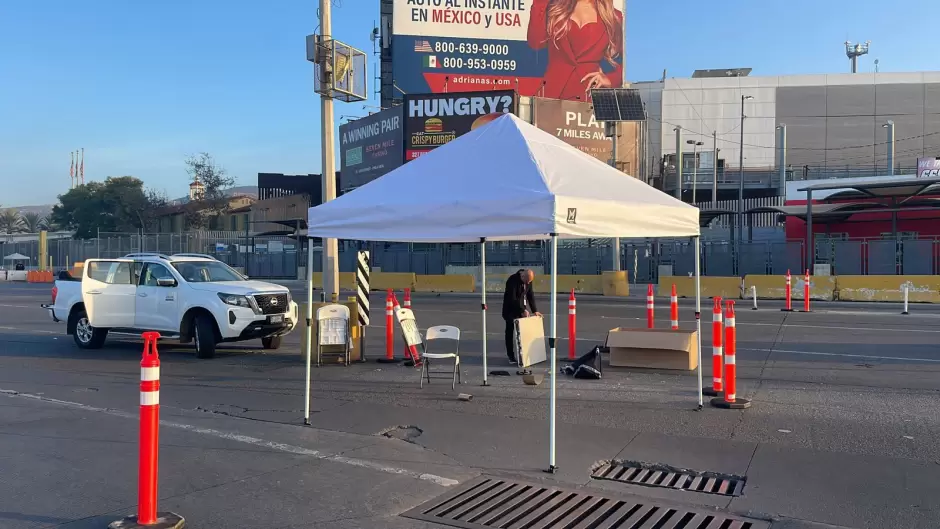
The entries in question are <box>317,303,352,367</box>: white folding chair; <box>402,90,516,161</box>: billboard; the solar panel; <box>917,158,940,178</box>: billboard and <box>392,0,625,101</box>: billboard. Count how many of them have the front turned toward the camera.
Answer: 5

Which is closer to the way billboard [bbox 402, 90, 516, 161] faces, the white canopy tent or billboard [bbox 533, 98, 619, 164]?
the white canopy tent

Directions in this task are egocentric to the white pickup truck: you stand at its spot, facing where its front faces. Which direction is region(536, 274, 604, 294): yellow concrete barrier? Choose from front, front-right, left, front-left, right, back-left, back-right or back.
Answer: left

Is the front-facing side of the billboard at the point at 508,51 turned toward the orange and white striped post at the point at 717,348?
yes

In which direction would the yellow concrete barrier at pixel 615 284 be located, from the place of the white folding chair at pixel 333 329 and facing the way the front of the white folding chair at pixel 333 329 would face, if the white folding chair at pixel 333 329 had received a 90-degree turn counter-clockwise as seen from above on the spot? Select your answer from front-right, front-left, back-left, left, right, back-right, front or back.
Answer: front-left

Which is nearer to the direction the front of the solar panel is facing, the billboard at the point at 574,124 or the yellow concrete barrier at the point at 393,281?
the yellow concrete barrier

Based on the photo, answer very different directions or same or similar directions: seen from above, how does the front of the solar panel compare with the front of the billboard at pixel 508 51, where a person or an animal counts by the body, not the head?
same or similar directions

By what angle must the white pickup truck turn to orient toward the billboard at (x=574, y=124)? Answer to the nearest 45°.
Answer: approximately 90° to its left

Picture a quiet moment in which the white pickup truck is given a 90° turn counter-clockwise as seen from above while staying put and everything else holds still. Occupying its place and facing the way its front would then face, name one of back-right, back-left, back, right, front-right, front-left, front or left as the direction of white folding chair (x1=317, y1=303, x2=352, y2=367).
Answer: right

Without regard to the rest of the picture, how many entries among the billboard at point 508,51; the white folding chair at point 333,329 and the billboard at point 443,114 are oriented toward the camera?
3

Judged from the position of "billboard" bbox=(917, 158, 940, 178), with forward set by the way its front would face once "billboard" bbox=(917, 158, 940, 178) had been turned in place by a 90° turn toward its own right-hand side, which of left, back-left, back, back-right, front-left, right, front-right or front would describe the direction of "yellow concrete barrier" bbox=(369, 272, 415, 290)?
front-left

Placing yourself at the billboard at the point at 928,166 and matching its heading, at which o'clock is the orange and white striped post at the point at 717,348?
The orange and white striped post is roughly at 12 o'clock from the billboard.

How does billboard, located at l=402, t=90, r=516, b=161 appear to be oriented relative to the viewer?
toward the camera

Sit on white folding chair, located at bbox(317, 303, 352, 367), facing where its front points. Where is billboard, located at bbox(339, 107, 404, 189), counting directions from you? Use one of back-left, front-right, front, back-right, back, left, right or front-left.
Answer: back

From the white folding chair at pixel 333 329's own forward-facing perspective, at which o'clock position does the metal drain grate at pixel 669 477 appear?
The metal drain grate is roughly at 11 o'clock from the white folding chair.

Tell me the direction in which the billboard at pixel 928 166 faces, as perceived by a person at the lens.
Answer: facing the viewer

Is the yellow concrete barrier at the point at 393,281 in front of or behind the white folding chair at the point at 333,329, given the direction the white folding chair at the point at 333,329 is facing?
behind
